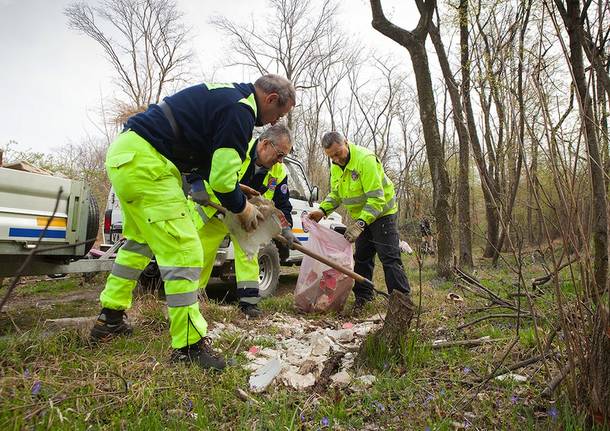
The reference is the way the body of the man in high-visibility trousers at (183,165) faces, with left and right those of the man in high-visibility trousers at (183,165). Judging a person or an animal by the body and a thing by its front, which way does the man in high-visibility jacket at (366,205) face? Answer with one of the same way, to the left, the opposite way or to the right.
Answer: the opposite way

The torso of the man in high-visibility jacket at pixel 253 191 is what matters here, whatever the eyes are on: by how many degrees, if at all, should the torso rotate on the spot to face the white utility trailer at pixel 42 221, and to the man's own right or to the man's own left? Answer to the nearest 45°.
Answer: approximately 135° to the man's own right

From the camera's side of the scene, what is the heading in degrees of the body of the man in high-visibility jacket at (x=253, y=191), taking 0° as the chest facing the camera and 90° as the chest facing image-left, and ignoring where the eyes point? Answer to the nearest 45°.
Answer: approximately 315°

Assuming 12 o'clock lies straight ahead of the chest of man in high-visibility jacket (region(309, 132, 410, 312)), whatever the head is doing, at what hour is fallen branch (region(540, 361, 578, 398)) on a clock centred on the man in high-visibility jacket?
The fallen branch is roughly at 10 o'clock from the man in high-visibility jacket.

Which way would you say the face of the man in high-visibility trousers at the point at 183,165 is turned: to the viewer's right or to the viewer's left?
to the viewer's right

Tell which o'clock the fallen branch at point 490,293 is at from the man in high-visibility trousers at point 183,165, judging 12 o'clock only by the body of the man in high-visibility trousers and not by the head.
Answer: The fallen branch is roughly at 12 o'clock from the man in high-visibility trousers.

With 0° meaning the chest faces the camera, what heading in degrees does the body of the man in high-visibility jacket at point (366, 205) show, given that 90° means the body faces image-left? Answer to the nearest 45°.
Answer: approximately 45°

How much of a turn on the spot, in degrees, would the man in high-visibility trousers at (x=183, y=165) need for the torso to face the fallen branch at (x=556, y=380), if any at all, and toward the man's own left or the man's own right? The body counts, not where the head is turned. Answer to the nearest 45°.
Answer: approximately 45° to the man's own right

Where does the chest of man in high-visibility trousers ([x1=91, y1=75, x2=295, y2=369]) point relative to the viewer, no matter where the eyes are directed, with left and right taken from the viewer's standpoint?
facing to the right of the viewer

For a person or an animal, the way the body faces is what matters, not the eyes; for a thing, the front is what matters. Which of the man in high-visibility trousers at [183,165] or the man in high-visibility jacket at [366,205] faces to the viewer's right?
the man in high-visibility trousers at [183,165]

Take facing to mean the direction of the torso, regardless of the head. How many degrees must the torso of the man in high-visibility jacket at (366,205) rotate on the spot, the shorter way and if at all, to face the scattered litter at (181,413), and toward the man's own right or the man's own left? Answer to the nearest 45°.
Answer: approximately 45° to the man's own left

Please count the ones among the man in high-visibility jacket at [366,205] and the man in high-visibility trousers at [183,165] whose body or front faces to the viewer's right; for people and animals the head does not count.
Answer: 1

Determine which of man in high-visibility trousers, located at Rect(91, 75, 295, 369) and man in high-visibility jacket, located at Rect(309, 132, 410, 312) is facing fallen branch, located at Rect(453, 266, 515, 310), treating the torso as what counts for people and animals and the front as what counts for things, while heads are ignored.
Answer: man in high-visibility trousers, located at Rect(91, 75, 295, 369)

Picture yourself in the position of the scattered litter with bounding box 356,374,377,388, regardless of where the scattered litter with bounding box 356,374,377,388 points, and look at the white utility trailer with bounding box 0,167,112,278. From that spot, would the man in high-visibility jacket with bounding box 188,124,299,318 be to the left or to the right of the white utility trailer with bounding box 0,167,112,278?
right
